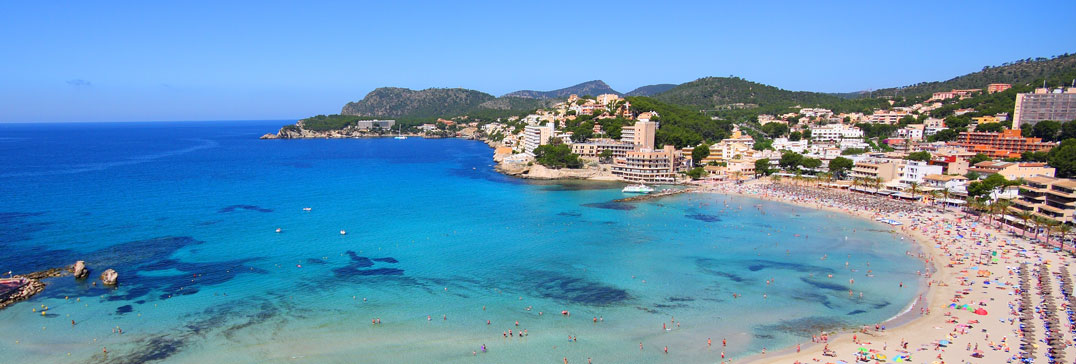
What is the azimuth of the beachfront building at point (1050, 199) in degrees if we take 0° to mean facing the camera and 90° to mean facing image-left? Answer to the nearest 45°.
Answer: approximately 45°

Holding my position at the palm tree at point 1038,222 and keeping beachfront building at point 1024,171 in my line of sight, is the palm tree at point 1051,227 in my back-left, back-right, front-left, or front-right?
back-right

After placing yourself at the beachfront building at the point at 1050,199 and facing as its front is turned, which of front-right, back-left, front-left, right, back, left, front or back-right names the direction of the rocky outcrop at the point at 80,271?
front

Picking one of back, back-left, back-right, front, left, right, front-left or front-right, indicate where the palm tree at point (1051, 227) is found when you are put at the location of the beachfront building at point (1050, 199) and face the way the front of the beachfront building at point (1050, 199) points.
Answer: front-left

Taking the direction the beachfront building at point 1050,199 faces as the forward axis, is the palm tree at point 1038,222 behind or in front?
in front

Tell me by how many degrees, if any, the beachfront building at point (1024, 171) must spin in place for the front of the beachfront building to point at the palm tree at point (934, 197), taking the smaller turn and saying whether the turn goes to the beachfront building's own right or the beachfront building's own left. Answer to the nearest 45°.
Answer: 0° — it already faces it

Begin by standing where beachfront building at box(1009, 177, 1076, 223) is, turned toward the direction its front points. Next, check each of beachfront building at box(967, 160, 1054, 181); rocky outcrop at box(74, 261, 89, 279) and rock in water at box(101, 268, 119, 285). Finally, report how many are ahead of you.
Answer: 2

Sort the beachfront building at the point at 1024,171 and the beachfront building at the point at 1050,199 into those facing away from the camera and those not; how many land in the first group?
0

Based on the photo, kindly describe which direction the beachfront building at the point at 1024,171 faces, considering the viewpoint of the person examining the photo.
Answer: facing the viewer and to the left of the viewer

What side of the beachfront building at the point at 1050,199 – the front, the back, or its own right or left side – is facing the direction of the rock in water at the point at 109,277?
front

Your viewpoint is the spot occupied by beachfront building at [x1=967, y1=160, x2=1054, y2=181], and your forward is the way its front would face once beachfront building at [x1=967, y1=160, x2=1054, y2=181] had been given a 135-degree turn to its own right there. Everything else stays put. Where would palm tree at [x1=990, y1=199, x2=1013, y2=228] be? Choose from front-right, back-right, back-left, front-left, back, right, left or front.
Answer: back

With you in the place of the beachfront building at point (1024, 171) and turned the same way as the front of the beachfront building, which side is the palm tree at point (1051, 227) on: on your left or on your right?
on your left
